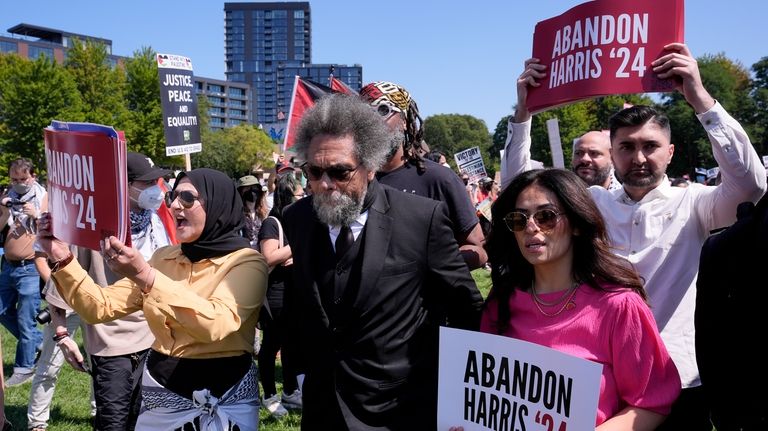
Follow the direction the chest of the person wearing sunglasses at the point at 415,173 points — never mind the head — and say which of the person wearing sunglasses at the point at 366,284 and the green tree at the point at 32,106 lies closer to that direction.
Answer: the person wearing sunglasses

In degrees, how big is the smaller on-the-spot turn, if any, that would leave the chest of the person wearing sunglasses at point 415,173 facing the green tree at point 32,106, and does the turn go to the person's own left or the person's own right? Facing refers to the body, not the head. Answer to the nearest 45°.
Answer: approximately 90° to the person's own right

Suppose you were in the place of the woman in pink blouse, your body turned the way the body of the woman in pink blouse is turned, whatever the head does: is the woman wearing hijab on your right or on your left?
on your right

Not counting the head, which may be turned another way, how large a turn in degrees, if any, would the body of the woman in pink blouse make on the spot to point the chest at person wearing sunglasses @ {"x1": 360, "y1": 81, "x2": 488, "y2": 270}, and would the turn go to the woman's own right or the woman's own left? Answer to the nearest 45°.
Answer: approximately 90° to the woman's own right

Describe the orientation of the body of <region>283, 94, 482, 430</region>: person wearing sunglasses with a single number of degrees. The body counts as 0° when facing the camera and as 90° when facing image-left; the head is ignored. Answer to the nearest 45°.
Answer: approximately 45°

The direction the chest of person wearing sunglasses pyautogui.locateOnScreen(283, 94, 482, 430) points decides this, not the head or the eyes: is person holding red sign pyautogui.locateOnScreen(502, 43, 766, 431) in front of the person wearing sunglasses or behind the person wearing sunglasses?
behind

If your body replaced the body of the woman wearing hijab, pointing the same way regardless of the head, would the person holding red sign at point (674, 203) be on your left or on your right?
on your left

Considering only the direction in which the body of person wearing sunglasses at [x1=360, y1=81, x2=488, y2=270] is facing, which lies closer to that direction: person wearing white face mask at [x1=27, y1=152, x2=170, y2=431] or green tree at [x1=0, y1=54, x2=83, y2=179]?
the person wearing white face mask

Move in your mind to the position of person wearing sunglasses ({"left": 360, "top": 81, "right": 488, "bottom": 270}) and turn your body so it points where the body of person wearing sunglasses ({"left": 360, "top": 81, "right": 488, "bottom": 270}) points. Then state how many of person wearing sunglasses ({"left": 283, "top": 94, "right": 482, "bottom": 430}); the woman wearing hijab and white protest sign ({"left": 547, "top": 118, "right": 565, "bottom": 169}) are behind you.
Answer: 1

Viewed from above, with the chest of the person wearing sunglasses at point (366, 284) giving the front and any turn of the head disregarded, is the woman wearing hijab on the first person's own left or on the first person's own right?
on the first person's own right

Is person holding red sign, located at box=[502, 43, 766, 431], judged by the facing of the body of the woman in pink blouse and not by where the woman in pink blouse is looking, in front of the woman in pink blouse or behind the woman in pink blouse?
behind
